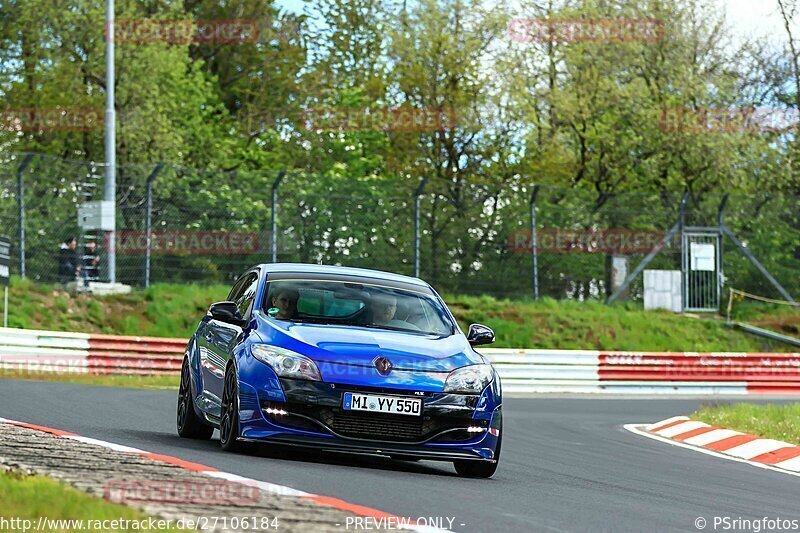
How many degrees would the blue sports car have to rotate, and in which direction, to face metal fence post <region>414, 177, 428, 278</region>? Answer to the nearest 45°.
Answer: approximately 135° to its left

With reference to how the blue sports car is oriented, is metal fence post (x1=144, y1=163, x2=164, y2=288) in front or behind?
behind

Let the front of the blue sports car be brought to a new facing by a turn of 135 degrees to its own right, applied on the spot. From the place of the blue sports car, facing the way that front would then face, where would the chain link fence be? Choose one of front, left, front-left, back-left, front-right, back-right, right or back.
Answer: right

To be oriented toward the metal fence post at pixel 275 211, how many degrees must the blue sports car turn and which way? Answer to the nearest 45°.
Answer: approximately 135° to its left

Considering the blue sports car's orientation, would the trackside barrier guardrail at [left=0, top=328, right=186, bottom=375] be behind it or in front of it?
behind

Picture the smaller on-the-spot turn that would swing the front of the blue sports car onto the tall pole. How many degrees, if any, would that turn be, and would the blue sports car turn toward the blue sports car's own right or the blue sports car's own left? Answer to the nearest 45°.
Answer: approximately 135° to the blue sports car's own left

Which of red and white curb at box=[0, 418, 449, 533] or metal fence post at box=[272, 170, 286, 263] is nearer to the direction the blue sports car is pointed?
the red and white curb

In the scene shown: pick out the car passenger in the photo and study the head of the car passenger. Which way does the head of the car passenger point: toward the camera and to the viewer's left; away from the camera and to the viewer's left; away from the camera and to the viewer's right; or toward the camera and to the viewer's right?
toward the camera and to the viewer's right

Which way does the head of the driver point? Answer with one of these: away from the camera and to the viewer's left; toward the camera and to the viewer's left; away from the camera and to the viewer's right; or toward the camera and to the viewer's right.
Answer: toward the camera and to the viewer's right

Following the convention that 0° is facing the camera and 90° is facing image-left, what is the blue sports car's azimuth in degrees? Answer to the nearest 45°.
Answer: approximately 315°

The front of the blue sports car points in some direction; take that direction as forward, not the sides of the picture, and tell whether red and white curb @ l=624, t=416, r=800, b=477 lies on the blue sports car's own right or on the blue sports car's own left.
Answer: on the blue sports car's own left

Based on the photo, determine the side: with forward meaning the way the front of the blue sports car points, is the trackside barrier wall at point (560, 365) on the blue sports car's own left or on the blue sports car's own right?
on the blue sports car's own left
